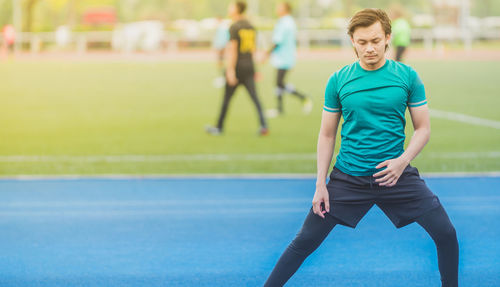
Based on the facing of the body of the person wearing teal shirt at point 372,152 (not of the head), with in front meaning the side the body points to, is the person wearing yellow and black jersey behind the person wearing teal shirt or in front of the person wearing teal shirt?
behind

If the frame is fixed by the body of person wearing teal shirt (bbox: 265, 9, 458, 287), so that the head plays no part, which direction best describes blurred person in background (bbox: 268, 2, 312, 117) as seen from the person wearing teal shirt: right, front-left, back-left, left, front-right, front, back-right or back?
back

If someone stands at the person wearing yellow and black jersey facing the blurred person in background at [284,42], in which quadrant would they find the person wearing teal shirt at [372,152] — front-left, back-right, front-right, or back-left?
back-right

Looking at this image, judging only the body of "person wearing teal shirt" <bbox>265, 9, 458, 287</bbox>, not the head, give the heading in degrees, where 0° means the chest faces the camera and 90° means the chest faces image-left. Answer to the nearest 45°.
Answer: approximately 0°

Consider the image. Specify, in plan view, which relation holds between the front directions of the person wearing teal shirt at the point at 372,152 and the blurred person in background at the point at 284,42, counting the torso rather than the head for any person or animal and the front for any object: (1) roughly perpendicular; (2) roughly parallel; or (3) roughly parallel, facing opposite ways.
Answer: roughly perpendicular
